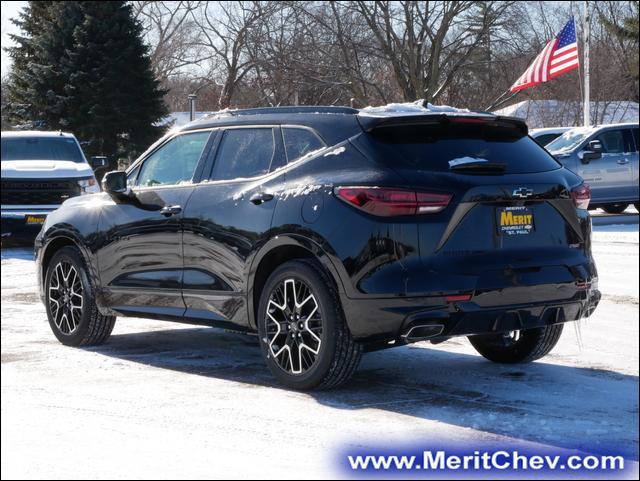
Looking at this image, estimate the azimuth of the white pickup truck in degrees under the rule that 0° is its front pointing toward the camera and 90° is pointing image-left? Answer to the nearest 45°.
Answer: approximately 0°

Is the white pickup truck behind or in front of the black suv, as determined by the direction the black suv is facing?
in front

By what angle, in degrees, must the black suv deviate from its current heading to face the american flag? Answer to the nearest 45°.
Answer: approximately 45° to its right

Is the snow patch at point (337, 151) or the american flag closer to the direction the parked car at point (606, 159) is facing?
the snow patch

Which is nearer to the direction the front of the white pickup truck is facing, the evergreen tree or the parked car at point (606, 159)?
the parked car

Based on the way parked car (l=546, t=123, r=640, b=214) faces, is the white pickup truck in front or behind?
in front

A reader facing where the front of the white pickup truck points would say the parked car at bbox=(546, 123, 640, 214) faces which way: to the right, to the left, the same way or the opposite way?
to the right

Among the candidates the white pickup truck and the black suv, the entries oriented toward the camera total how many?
1

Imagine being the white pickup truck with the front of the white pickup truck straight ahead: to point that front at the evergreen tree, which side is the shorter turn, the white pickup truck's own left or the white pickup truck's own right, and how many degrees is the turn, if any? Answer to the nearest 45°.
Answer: approximately 180°

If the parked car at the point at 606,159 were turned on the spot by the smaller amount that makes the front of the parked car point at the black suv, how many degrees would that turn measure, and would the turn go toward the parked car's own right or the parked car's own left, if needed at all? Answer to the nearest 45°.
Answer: approximately 45° to the parked car's own left

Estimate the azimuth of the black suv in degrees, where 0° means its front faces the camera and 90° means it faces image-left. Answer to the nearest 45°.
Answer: approximately 135°

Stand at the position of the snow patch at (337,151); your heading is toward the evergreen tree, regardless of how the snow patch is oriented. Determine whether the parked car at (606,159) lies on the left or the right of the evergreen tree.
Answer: right
